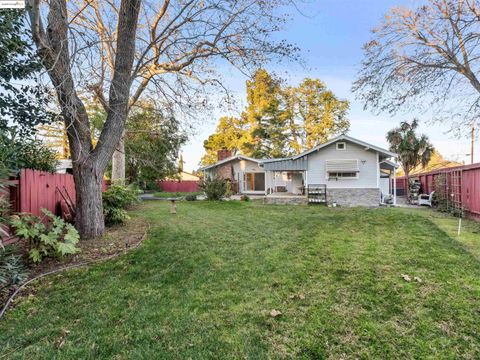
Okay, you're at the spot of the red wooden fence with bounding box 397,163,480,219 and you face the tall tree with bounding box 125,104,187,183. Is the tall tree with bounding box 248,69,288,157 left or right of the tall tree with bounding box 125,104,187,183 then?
right

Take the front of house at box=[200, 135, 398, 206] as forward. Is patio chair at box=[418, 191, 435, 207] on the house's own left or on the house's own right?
on the house's own left

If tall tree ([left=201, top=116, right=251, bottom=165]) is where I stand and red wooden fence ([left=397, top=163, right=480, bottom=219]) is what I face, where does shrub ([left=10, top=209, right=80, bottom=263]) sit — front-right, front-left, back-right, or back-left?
front-right

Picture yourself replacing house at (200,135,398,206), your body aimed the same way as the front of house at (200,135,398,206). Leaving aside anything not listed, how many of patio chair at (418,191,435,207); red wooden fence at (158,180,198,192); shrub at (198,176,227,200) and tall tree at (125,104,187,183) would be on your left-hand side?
1

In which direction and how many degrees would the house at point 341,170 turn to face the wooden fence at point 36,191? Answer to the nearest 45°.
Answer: approximately 45° to its right

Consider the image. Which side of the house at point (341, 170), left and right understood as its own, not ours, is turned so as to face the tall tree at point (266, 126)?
back

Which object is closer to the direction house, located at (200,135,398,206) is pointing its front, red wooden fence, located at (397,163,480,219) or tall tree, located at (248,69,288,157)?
the red wooden fence

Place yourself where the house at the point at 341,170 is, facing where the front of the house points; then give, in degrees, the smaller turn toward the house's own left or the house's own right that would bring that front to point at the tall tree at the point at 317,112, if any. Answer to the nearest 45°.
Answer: approximately 180°

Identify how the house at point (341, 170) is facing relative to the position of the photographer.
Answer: facing the viewer
